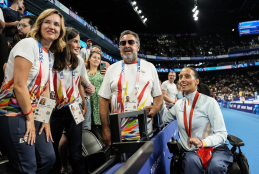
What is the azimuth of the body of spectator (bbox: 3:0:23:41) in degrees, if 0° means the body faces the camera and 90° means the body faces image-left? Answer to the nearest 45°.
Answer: approximately 315°

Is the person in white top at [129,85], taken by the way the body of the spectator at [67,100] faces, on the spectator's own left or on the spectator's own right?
on the spectator's own left

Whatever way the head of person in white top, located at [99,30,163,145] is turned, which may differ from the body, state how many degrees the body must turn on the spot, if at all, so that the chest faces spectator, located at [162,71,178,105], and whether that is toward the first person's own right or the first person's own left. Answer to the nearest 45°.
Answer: approximately 180°

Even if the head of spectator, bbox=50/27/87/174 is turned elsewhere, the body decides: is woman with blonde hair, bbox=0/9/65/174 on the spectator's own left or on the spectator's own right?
on the spectator's own right

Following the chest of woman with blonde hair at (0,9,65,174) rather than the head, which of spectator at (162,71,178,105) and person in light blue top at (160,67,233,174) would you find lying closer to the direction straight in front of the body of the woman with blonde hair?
the person in light blue top

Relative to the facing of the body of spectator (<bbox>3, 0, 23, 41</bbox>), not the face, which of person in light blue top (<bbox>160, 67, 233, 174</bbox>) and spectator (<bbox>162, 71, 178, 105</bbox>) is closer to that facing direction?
the person in light blue top

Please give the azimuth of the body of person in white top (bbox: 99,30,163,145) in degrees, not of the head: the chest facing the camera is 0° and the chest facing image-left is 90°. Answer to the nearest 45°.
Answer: approximately 0°

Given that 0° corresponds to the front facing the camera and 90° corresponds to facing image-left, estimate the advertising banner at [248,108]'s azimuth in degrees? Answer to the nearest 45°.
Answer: approximately 45°

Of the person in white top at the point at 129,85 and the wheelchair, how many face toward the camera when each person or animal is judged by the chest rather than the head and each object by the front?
2
